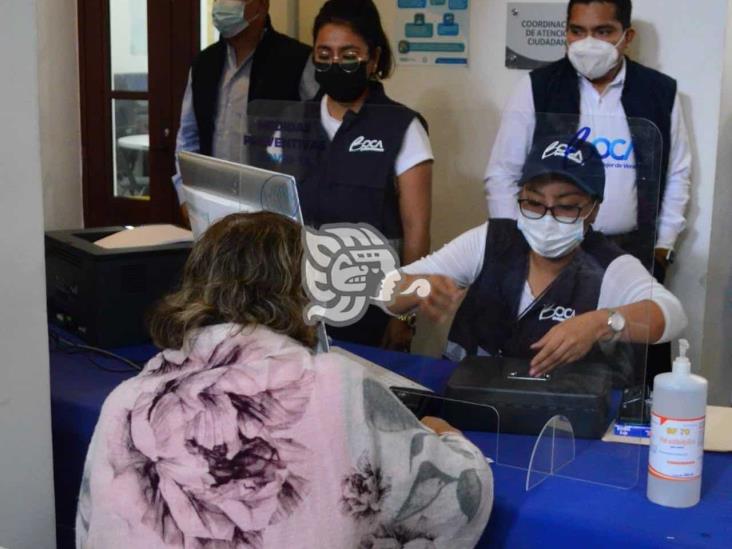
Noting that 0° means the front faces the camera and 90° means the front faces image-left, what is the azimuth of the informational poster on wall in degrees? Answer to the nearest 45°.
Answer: approximately 0°

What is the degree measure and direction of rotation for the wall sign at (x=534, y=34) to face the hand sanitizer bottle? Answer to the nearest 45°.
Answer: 0° — it already faces it

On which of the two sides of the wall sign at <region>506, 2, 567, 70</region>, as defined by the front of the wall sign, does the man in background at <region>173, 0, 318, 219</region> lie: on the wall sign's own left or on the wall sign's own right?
on the wall sign's own right

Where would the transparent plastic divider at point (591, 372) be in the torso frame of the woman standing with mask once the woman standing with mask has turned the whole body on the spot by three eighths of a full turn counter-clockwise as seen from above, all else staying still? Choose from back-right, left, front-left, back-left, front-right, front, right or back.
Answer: front-right

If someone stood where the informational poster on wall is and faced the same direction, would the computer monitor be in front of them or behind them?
in front

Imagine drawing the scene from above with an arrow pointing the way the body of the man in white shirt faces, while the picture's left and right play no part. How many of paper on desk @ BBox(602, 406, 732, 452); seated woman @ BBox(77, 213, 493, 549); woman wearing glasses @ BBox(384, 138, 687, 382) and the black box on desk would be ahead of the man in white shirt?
4

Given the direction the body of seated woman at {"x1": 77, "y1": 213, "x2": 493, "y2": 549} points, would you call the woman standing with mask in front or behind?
in front

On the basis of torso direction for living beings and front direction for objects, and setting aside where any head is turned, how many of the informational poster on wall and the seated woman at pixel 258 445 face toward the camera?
1

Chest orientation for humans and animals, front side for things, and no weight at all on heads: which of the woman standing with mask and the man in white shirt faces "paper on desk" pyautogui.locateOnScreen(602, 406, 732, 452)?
the man in white shirt

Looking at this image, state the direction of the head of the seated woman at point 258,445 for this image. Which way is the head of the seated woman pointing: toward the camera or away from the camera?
away from the camera

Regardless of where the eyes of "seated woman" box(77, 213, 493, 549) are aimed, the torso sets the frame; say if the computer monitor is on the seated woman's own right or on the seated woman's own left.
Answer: on the seated woman's own left

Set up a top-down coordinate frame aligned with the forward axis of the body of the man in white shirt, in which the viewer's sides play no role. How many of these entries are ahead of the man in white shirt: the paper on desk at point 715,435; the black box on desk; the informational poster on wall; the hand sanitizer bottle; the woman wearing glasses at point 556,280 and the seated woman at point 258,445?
5
